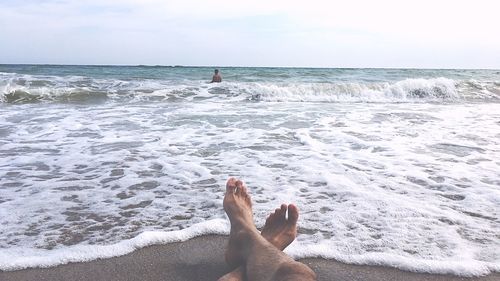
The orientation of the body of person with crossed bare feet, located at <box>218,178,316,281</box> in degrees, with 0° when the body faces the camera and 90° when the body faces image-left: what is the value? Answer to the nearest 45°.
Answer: approximately 180°
